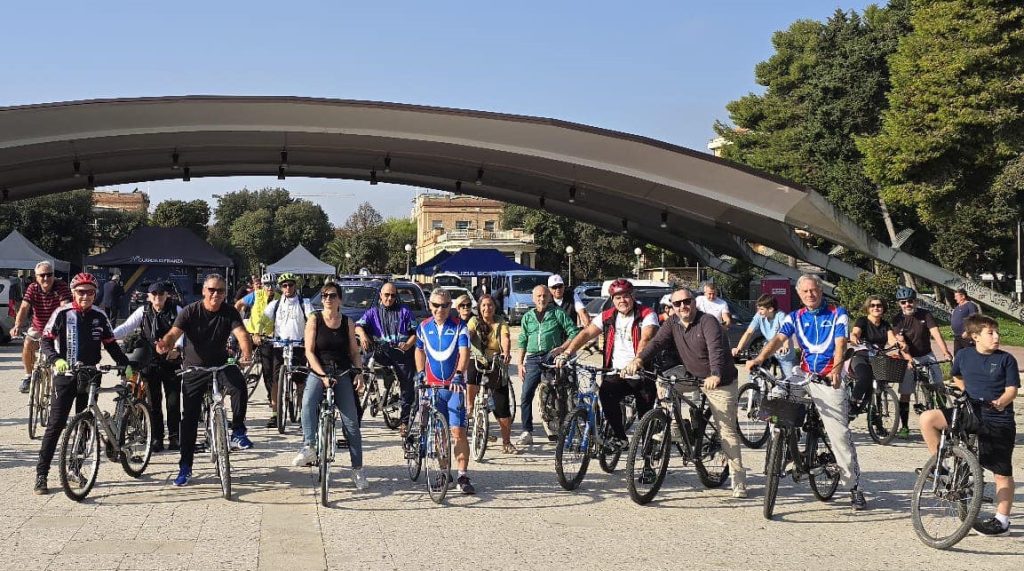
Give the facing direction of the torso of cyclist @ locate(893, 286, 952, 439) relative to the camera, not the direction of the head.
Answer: toward the camera

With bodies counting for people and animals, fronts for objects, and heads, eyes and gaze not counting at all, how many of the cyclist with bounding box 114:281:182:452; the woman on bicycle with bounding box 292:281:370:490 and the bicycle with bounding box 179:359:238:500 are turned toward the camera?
3

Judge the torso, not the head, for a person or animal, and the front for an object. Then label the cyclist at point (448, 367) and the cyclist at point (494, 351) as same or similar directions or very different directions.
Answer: same or similar directions

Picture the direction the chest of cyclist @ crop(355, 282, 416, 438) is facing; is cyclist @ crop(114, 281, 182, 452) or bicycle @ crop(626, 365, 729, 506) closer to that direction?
the bicycle

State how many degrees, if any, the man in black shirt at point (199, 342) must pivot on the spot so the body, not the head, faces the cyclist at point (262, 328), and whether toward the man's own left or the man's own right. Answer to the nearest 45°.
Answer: approximately 180°

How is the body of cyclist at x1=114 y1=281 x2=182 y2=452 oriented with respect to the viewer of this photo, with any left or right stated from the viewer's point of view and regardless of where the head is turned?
facing the viewer

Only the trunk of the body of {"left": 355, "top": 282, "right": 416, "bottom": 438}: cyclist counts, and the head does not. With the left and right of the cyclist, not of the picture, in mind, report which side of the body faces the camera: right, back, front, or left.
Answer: front

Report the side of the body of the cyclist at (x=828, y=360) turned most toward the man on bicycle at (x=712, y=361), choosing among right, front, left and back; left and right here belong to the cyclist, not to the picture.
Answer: right

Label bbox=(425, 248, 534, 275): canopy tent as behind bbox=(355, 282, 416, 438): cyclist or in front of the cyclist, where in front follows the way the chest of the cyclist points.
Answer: behind
